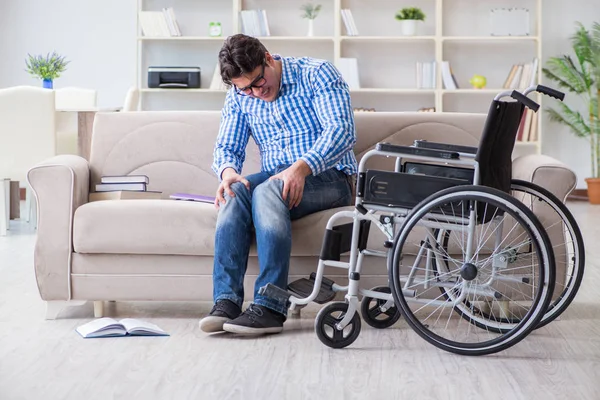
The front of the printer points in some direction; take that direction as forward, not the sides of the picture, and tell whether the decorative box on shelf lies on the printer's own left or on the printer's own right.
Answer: on the printer's own left

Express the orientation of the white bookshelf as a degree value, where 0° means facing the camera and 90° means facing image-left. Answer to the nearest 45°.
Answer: approximately 0°

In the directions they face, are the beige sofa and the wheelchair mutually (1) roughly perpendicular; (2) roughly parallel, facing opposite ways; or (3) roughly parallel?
roughly perpendicular

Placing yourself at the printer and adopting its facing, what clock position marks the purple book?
The purple book is roughly at 12 o'clock from the printer.

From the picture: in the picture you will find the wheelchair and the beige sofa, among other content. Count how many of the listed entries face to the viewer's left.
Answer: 1

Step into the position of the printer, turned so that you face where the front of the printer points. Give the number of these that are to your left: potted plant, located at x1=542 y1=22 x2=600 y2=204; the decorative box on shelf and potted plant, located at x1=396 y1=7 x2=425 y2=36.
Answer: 3

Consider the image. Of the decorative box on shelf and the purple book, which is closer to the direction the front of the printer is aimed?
the purple book

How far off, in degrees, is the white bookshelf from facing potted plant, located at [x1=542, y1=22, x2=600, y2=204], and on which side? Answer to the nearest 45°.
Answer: approximately 90° to its left

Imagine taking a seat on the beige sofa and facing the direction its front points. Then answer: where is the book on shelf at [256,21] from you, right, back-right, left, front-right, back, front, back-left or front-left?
back
